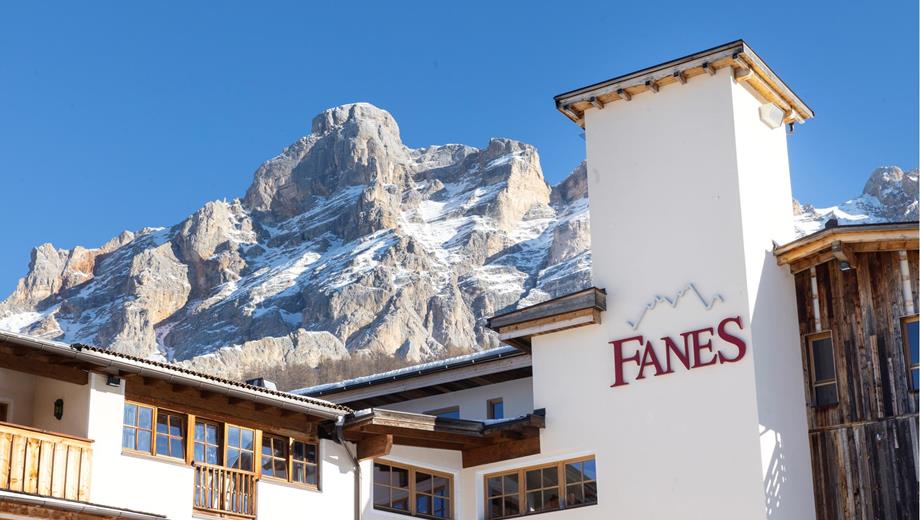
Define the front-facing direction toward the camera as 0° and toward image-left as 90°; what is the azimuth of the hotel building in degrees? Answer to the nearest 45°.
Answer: approximately 45°
